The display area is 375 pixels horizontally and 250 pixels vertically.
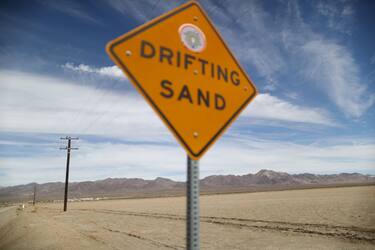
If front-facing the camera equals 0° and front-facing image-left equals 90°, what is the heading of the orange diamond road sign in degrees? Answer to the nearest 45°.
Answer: approximately 315°
